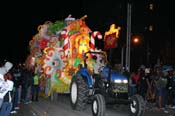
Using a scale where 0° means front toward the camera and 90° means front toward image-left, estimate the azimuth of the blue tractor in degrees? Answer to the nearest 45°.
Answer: approximately 315°

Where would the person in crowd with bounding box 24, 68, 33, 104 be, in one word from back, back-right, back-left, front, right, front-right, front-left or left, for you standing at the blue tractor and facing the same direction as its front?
back

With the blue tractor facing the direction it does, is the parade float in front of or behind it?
behind

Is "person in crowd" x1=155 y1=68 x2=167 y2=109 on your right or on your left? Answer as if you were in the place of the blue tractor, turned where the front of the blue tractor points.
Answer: on your left

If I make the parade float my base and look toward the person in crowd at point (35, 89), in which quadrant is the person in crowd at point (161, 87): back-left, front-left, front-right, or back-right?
back-left

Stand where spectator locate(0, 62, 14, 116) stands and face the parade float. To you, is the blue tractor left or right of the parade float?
right

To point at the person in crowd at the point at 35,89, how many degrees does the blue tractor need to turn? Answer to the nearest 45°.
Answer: approximately 180°

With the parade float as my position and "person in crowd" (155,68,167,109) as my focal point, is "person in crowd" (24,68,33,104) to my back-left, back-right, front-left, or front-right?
back-right
